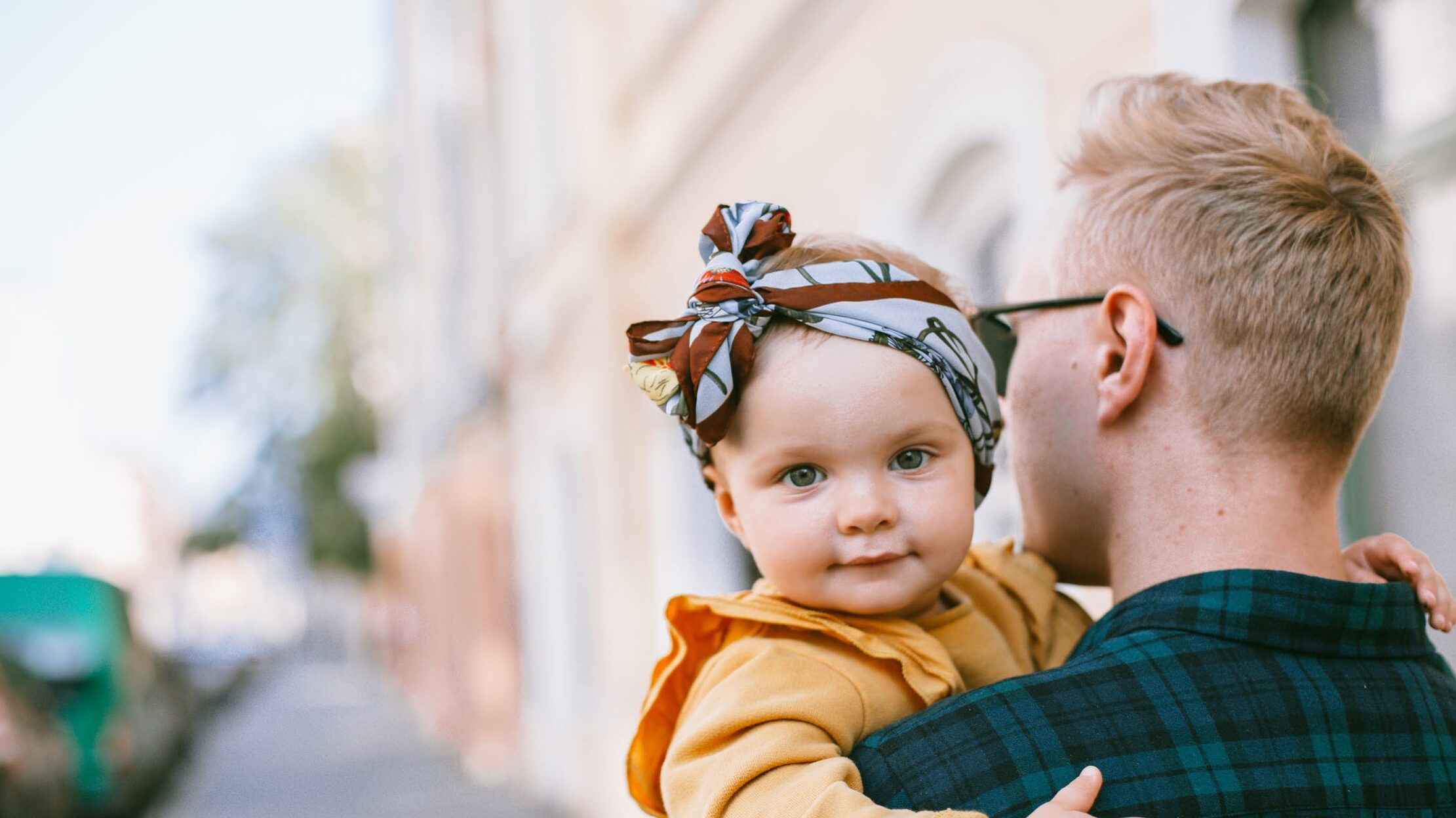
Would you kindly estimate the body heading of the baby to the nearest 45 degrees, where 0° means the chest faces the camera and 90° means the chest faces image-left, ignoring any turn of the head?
approximately 315°

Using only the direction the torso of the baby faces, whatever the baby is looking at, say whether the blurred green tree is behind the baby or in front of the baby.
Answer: behind

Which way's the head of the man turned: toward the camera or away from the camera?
away from the camera

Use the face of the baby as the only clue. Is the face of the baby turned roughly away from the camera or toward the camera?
toward the camera
